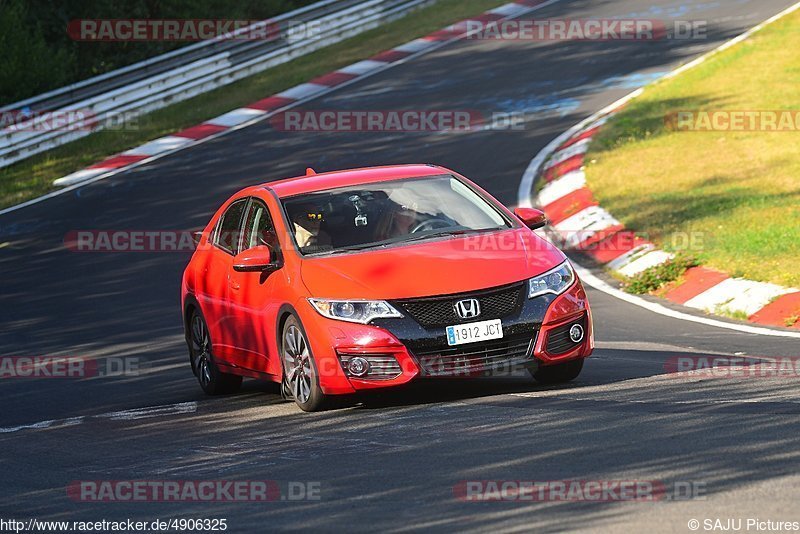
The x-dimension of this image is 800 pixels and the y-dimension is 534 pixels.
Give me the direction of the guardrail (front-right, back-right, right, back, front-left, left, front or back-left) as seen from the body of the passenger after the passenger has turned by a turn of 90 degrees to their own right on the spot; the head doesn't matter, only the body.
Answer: back-right

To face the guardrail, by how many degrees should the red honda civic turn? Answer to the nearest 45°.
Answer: approximately 135° to its left

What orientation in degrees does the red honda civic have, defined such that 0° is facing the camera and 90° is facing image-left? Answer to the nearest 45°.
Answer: approximately 315°

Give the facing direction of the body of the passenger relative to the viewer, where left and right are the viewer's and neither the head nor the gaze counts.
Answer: facing the viewer and to the right of the viewer
